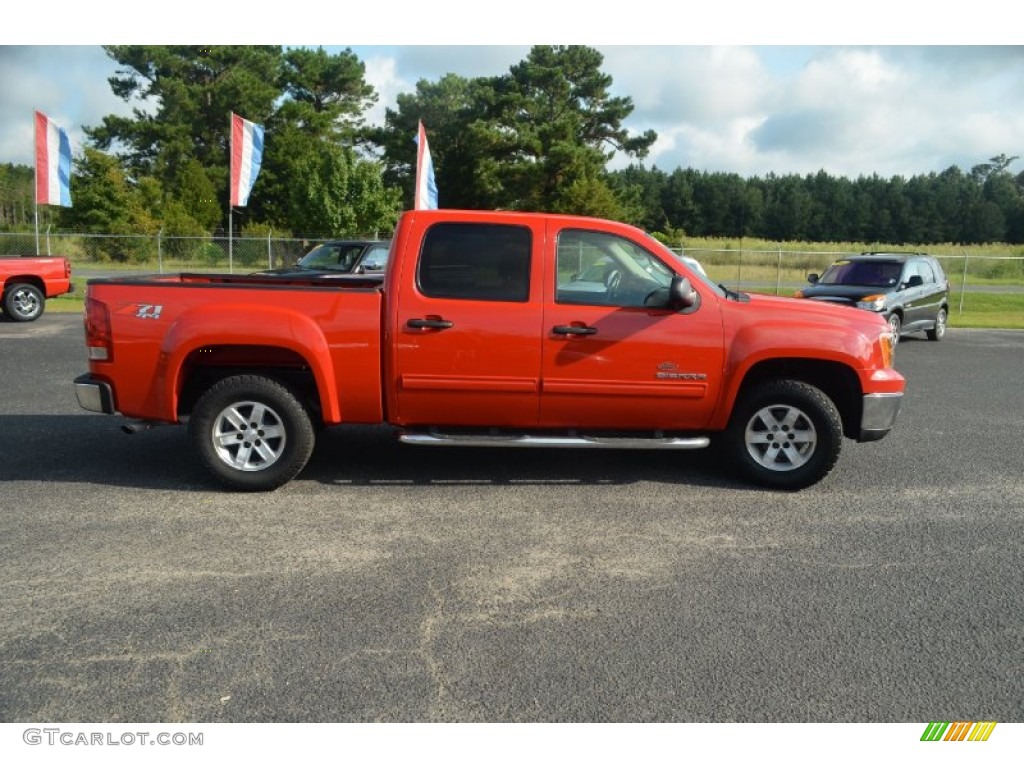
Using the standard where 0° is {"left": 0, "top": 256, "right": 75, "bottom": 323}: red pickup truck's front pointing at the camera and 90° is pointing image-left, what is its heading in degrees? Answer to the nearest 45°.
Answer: approximately 90°

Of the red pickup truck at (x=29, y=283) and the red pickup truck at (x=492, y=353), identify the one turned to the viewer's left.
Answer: the red pickup truck at (x=29, y=283)

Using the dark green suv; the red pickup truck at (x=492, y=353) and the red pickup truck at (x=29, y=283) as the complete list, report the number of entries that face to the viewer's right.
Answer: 1

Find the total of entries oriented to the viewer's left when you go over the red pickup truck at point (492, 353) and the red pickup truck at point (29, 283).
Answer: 1

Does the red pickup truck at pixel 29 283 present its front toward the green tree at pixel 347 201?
no

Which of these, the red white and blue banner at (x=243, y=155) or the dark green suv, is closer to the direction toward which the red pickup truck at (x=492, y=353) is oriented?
the dark green suv

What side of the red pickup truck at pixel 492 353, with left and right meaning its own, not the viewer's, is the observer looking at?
right

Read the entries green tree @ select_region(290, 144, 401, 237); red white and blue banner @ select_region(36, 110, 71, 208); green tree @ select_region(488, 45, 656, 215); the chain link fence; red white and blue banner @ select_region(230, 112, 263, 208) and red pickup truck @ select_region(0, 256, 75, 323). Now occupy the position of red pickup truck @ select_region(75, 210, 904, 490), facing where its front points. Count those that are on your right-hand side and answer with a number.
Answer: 0

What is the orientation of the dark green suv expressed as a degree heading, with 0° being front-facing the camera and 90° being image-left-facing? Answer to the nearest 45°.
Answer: approximately 45°

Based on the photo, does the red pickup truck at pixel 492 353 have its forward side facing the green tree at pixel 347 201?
no

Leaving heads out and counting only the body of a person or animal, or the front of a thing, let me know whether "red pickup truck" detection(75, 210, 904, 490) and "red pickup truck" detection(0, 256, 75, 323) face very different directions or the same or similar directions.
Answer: very different directions

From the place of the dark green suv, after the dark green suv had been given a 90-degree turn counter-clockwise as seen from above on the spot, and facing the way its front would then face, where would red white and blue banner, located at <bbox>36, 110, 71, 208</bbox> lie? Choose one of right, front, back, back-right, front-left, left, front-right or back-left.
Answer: back-right

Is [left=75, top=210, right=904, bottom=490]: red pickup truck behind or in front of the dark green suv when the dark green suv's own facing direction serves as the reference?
in front

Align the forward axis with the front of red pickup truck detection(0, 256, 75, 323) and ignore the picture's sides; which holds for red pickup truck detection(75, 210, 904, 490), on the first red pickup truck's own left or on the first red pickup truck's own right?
on the first red pickup truck's own left

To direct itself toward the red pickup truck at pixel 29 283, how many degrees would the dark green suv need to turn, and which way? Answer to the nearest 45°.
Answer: approximately 45° to its right

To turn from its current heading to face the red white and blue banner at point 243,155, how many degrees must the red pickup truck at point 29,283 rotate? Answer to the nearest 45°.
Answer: approximately 135° to its right

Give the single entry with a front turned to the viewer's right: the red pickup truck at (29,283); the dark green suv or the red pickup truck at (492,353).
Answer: the red pickup truck at (492,353)
